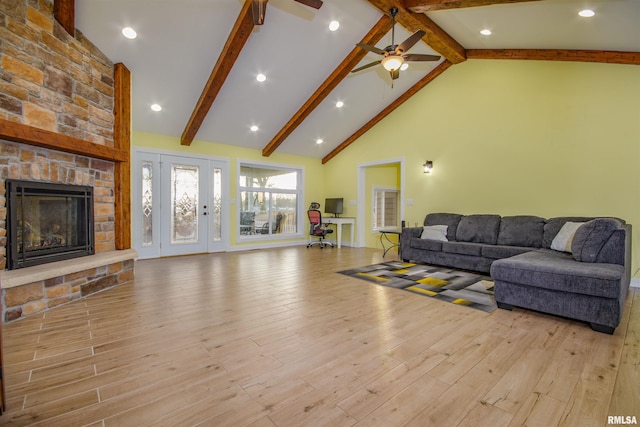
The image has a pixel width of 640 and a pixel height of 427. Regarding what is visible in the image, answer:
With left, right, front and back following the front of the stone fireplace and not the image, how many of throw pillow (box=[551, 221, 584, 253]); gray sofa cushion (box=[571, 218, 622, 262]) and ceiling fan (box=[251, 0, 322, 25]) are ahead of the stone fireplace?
3

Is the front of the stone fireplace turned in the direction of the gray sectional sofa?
yes

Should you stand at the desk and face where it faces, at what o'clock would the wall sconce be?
The wall sconce is roughly at 9 o'clock from the desk.

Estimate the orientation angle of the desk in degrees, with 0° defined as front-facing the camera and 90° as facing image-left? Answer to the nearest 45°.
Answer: approximately 45°

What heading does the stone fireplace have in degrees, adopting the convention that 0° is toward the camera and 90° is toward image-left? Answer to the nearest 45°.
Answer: approximately 315°

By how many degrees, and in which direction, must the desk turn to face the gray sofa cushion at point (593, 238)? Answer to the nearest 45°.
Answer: approximately 90° to its left

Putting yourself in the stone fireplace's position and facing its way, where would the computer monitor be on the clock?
The computer monitor is roughly at 10 o'clock from the stone fireplace.

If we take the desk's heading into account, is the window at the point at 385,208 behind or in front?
behind

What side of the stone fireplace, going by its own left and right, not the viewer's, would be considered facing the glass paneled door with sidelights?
left
